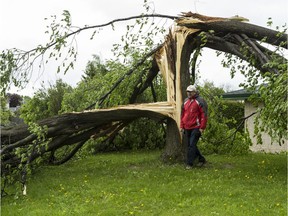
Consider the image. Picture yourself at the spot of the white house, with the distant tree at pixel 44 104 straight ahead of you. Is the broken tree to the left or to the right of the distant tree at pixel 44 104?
left

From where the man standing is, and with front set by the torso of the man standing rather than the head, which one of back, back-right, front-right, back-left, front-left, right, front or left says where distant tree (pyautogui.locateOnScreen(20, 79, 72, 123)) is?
right

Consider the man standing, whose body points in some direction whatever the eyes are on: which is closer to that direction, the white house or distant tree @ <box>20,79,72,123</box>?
the distant tree

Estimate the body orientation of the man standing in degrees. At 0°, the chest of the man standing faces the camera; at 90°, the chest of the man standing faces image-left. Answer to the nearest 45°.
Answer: approximately 45°

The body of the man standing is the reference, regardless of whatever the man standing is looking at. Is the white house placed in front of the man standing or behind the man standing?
behind
